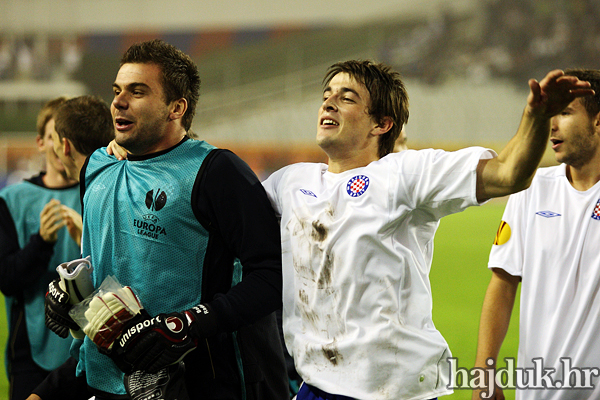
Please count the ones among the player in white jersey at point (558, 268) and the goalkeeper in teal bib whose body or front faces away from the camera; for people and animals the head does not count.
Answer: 0

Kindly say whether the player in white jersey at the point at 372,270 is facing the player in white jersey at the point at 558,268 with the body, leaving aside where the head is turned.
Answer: no

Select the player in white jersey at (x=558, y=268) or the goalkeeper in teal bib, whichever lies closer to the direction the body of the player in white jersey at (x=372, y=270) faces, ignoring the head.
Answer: the goalkeeper in teal bib

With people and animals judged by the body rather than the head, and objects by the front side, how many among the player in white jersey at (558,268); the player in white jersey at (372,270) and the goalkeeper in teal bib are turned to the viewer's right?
0

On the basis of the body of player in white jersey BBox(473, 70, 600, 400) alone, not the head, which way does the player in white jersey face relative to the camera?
toward the camera

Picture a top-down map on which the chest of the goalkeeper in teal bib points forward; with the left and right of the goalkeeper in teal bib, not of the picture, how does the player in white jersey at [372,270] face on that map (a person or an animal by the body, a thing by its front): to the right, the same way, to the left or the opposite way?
the same way

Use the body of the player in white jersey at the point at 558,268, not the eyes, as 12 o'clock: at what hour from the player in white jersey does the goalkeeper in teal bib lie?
The goalkeeper in teal bib is roughly at 2 o'clock from the player in white jersey.

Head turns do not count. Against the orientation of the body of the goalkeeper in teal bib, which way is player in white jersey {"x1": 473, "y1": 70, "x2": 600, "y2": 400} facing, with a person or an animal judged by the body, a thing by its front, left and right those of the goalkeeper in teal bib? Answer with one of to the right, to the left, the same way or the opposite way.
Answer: the same way

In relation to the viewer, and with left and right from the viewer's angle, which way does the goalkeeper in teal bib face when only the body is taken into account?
facing the viewer and to the left of the viewer

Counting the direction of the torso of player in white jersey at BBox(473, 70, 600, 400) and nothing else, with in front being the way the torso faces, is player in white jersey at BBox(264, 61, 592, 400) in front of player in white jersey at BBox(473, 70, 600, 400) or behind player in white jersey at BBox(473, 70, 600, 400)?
in front

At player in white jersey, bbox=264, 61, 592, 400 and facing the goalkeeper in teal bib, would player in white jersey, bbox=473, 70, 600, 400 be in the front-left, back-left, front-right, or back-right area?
back-right

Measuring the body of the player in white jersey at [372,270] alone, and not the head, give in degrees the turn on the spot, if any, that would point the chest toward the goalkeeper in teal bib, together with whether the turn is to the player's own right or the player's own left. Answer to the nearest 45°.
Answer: approximately 45° to the player's own right

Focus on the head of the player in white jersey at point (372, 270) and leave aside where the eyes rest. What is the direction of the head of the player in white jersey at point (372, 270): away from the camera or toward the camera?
toward the camera

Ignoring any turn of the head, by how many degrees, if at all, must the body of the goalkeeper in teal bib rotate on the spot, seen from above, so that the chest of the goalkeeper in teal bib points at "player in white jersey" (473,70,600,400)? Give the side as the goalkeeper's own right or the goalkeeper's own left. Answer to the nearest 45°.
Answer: approximately 135° to the goalkeeper's own left
